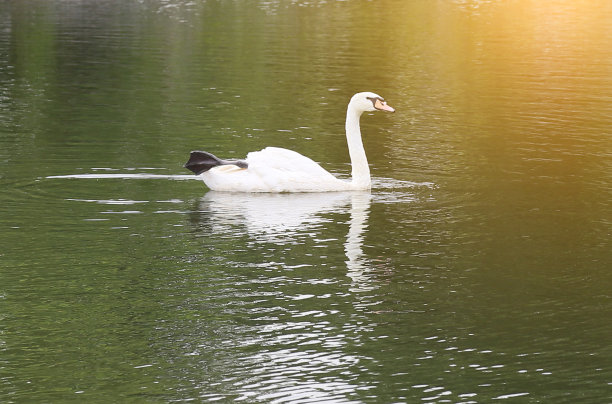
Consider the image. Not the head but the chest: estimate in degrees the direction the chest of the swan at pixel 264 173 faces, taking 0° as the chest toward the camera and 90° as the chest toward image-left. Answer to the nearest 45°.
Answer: approximately 270°
